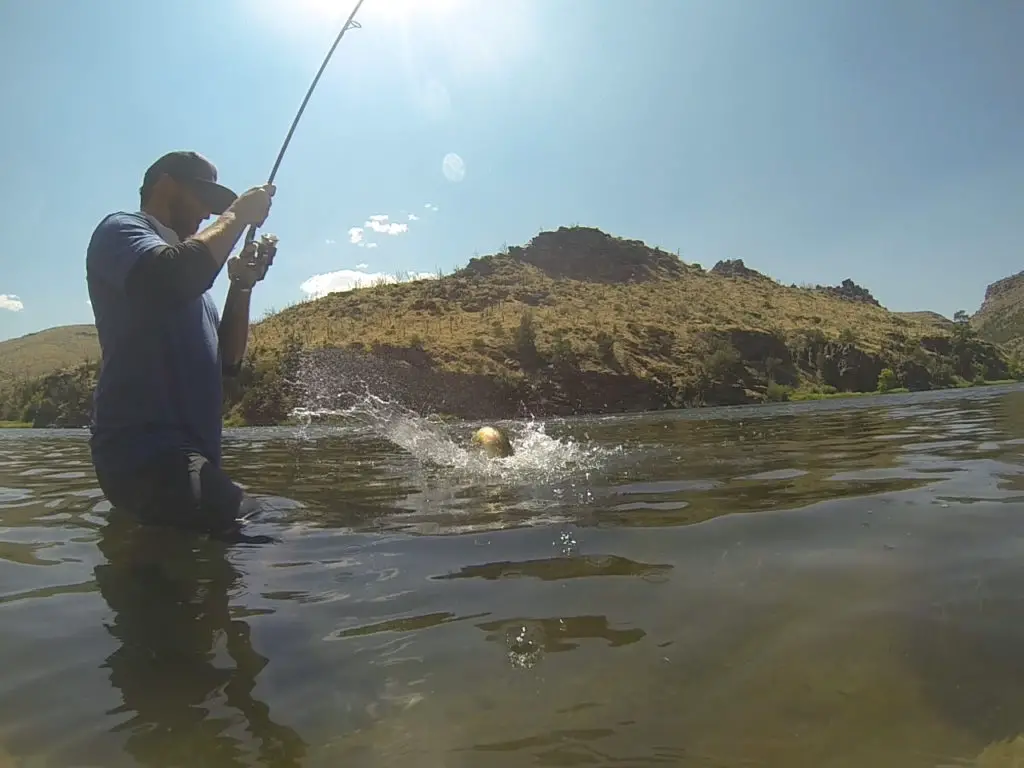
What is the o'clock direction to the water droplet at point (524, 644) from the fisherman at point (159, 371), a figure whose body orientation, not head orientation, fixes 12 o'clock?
The water droplet is roughly at 2 o'clock from the fisherman.

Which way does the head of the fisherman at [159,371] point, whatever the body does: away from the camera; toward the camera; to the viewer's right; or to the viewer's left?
to the viewer's right

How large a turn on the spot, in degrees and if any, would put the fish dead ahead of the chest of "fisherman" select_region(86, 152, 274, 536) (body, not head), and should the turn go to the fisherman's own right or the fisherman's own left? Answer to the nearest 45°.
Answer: approximately 45° to the fisherman's own left

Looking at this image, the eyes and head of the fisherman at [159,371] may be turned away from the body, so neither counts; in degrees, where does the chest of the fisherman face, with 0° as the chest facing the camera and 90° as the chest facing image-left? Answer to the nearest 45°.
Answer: approximately 270°

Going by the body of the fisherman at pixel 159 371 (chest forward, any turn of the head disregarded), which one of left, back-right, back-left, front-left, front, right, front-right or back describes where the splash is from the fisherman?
front-left
